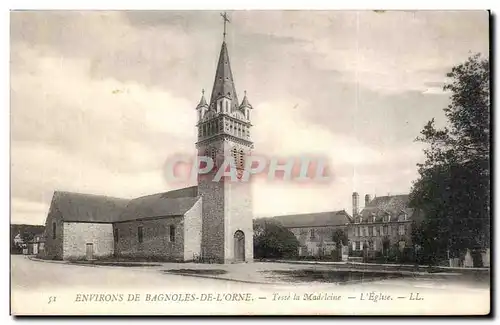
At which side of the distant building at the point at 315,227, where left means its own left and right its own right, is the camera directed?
front

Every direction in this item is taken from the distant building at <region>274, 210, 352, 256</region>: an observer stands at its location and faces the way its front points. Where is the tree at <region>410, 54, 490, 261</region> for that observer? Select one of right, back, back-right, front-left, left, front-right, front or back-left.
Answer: left

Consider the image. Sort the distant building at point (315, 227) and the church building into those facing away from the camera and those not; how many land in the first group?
0

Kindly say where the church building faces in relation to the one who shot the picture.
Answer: facing the viewer and to the right of the viewer
